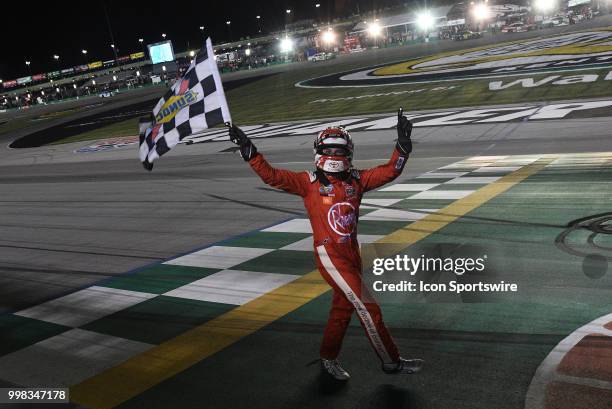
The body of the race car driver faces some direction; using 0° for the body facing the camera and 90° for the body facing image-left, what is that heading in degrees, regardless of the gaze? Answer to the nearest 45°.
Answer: approximately 315°
